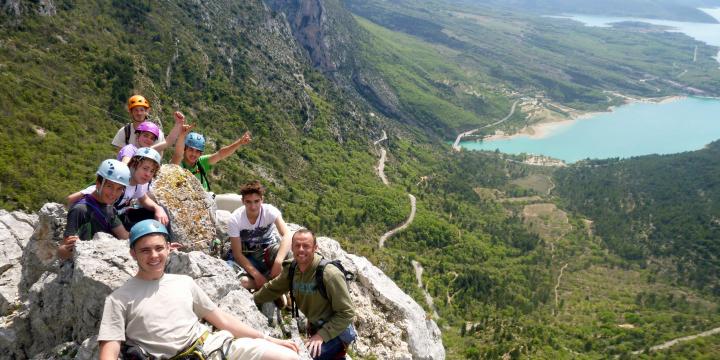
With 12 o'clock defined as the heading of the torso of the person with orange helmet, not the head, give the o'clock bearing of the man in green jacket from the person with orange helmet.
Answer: The man in green jacket is roughly at 11 o'clock from the person with orange helmet.

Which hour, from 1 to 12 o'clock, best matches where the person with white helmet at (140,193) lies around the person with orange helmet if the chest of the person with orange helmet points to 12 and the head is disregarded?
The person with white helmet is roughly at 12 o'clock from the person with orange helmet.

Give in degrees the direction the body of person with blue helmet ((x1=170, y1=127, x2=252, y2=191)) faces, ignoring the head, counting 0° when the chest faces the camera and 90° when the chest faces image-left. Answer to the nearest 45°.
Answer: approximately 0°

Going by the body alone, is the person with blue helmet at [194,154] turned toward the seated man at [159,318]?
yes

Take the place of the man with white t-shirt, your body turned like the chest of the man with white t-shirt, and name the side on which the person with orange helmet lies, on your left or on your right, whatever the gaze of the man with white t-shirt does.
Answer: on your right

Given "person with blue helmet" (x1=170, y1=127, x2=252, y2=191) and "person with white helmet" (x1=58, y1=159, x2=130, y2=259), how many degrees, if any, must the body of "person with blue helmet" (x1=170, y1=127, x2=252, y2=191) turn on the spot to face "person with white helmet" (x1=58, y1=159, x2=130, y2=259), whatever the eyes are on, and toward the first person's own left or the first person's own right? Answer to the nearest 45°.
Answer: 0° — they already face them

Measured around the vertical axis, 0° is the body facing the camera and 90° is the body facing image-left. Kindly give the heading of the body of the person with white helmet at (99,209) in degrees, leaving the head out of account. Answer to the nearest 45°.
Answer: approximately 315°

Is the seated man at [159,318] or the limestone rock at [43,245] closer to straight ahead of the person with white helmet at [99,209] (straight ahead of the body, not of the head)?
the seated man

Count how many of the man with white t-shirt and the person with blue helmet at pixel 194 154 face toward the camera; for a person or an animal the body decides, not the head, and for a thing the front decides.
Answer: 2

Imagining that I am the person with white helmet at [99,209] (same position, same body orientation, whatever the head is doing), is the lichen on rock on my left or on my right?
on my left
